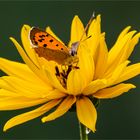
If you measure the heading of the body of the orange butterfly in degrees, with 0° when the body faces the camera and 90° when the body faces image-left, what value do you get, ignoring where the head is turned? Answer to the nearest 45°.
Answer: approximately 225°
